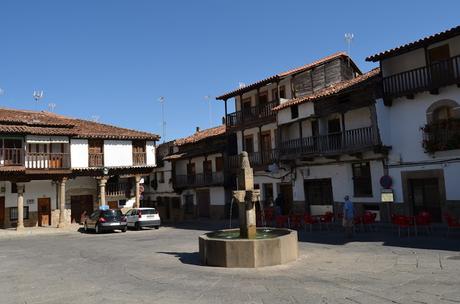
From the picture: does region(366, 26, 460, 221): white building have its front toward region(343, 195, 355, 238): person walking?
yes

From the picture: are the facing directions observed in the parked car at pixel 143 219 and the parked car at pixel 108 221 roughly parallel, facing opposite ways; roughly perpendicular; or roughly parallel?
roughly parallel

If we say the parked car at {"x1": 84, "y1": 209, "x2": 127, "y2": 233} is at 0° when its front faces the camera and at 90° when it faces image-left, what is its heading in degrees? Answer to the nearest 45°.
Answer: approximately 135°

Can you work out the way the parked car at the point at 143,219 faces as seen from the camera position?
facing away from the viewer and to the left of the viewer

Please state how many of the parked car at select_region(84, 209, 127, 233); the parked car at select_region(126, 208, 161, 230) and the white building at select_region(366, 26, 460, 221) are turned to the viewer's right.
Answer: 0

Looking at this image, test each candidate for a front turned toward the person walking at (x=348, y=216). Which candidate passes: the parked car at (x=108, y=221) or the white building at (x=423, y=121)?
the white building

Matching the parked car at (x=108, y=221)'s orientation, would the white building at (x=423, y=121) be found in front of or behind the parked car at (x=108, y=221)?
behind

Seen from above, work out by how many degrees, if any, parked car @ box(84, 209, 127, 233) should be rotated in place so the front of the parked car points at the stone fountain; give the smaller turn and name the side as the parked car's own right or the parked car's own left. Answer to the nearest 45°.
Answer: approximately 135° to the parked car's own left

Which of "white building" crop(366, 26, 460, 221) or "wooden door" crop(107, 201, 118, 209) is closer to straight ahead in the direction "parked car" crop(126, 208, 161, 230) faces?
the wooden door

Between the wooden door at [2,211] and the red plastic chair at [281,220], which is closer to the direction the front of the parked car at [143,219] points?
the wooden door

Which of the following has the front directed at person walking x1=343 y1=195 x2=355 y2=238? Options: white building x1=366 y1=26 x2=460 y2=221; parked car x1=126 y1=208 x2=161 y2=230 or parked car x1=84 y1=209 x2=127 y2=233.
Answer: the white building

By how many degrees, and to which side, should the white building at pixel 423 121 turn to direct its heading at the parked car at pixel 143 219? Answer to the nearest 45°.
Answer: approximately 45° to its right

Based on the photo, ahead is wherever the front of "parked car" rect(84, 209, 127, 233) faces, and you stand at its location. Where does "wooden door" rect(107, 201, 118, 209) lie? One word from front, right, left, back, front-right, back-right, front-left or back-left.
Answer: front-right

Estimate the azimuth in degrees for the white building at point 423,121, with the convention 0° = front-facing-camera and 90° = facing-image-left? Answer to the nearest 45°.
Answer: approximately 45°

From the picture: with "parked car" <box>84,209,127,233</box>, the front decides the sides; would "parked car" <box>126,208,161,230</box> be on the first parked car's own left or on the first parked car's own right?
on the first parked car's own right

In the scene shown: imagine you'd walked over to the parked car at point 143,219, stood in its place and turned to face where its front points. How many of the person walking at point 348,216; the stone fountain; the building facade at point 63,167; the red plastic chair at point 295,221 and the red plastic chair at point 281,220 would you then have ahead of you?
1

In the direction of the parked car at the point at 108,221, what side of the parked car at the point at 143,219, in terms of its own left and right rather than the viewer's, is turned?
left
